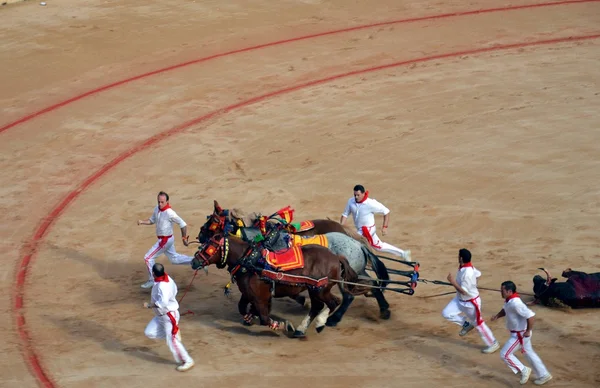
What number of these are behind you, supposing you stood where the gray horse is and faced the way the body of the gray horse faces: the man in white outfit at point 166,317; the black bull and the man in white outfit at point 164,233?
1

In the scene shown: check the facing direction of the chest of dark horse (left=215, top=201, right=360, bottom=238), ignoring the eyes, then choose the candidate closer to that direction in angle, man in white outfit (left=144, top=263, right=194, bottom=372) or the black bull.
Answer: the man in white outfit

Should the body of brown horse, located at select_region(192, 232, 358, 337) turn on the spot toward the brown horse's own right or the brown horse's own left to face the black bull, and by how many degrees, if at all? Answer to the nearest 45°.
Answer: approximately 180°

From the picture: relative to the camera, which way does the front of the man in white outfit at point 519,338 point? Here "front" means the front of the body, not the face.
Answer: to the viewer's left

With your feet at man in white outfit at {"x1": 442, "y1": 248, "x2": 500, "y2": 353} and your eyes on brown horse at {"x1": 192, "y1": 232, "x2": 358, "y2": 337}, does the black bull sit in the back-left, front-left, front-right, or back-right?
back-right

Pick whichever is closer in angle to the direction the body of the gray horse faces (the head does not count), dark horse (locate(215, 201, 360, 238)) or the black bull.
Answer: the dark horse

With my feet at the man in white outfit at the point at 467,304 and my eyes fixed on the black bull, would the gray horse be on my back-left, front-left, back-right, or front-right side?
back-left

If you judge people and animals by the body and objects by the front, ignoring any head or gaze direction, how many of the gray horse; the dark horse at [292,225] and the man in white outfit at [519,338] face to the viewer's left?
3

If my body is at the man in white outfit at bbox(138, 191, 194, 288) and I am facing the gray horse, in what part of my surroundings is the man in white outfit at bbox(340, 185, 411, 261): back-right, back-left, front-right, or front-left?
front-left

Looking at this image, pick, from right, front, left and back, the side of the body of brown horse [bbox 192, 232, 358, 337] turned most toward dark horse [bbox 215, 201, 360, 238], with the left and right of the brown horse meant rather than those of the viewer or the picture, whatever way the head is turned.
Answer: right

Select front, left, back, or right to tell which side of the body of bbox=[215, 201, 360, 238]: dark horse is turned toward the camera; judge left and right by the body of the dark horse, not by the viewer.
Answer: left

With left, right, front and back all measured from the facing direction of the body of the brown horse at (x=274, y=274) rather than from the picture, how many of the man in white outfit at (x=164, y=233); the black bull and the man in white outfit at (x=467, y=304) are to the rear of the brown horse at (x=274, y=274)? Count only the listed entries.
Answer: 2
